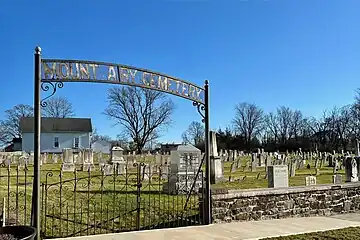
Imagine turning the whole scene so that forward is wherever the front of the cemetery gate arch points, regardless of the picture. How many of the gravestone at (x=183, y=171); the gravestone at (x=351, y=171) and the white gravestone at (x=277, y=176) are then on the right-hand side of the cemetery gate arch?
0

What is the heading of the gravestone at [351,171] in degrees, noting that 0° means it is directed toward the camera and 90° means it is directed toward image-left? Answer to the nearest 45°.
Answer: approximately 315°

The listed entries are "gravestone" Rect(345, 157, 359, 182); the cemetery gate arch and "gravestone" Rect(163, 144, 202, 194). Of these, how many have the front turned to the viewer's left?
0

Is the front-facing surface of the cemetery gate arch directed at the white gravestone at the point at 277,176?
no

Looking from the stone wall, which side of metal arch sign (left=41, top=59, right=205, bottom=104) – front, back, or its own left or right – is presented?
left

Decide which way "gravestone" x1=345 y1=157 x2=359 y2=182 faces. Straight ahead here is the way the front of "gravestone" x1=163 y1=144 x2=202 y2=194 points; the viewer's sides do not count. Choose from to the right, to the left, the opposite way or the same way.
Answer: the same way

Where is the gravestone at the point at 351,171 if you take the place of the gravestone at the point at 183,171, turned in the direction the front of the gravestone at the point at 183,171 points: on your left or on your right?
on your left

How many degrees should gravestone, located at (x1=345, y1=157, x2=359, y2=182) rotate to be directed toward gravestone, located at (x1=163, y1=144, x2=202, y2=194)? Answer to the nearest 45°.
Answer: approximately 90° to its right

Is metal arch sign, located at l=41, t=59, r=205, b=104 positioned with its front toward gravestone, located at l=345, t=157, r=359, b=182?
no

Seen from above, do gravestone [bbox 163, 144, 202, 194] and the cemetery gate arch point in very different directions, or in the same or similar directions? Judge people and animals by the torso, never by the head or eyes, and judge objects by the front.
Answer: same or similar directions

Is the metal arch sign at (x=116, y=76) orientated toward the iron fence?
no

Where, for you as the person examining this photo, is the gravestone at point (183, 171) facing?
facing the viewer and to the right of the viewer

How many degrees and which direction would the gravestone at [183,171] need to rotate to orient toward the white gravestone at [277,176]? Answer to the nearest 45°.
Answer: approximately 45° to its left

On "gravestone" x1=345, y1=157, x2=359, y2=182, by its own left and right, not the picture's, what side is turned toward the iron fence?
right

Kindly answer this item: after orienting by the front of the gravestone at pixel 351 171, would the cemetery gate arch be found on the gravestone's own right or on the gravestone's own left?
on the gravestone's own right
